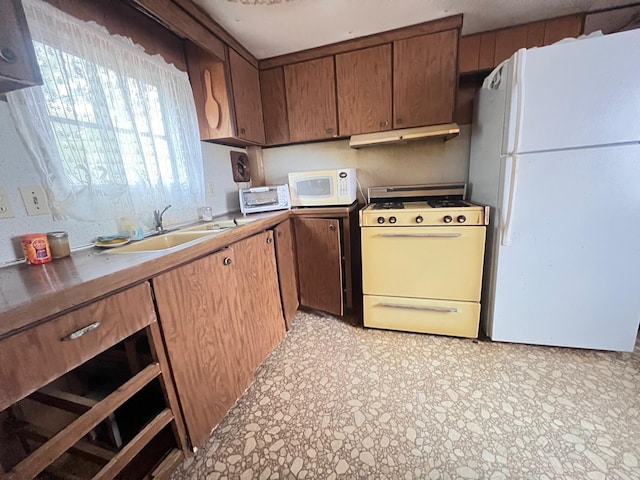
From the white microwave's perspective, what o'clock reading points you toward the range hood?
The range hood is roughly at 9 o'clock from the white microwave.

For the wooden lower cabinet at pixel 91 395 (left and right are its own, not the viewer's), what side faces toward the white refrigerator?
front

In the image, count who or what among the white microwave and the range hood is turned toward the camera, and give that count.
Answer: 2

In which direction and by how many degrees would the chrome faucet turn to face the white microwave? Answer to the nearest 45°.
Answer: approximately 45° to its left

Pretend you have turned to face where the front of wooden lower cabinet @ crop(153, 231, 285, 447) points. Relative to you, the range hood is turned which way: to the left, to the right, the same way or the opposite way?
to the right

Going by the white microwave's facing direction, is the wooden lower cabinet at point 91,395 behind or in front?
in front

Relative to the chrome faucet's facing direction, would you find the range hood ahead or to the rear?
ahead

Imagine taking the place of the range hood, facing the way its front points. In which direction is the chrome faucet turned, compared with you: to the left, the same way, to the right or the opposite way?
to the left

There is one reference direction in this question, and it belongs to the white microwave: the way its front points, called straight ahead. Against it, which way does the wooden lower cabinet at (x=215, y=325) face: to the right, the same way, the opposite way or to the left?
to the left

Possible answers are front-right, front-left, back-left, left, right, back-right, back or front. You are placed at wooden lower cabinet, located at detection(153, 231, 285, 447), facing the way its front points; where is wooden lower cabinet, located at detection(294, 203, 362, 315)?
left
